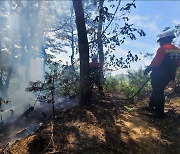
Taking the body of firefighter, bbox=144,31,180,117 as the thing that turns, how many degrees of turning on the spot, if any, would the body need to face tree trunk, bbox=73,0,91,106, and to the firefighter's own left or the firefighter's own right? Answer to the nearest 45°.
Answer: approximately 45° to the firefighter's own left

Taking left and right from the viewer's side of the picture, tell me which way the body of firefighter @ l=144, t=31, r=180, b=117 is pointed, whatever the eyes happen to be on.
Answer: facing away from the viewer and to the left of the viewer
